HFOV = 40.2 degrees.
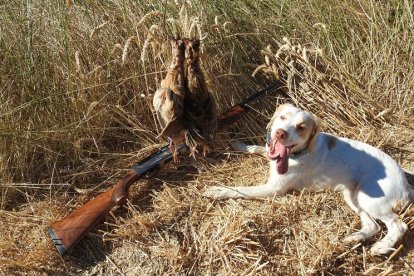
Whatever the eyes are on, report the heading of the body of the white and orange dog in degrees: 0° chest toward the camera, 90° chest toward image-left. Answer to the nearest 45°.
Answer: approximately 90°

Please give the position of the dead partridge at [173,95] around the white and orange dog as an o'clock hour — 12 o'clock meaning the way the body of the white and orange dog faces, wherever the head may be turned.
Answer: The dead partridge is roughly at 12 o'clock from the white and orange dog.

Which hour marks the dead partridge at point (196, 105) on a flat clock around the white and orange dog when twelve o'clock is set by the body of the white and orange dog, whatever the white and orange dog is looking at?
The dead partridge is roughly at 12 o'clock from the white and orange dog.

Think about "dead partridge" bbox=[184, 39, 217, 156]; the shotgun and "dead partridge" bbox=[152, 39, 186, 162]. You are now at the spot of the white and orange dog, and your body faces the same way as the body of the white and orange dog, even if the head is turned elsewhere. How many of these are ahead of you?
3

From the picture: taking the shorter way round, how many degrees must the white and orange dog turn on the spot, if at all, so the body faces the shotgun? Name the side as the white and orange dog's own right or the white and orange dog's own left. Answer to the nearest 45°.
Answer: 0° — it already faces it
